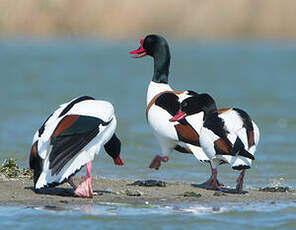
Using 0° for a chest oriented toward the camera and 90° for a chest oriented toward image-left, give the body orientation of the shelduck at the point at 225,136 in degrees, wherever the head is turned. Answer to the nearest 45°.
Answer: approximately 135°

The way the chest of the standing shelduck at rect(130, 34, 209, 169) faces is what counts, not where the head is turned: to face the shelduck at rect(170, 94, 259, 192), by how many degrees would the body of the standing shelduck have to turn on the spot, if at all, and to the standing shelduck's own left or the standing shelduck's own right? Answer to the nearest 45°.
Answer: approximately 135° to the standing shelduck's own left

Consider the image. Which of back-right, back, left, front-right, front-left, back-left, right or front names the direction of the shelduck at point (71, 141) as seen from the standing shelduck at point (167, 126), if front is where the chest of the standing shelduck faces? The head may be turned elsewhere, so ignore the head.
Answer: front-left

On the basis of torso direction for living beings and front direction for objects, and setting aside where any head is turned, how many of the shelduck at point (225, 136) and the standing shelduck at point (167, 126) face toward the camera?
0

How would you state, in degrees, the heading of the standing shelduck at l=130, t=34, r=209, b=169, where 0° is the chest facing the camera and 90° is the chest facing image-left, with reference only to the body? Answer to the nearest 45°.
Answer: approximately 90°
